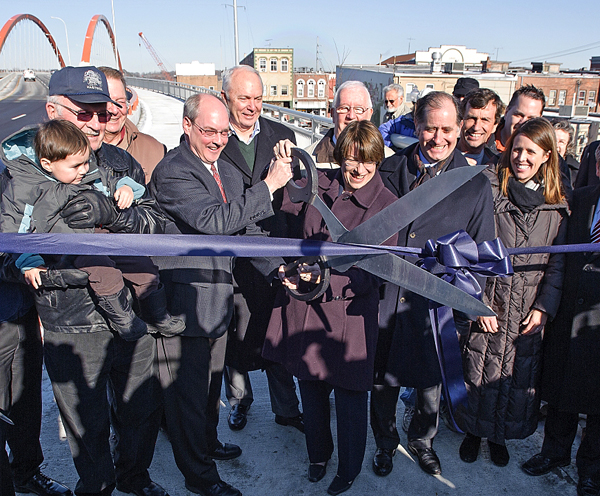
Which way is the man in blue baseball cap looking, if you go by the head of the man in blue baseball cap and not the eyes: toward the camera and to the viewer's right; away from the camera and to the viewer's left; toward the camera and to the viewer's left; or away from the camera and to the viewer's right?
toward the camera and to the viewer's right

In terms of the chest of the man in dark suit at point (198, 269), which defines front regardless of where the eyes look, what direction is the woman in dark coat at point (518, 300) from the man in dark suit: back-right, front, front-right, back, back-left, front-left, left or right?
front-left

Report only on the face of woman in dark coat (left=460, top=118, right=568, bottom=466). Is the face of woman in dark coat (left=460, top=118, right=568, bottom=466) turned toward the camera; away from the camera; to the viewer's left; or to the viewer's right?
toward the camera

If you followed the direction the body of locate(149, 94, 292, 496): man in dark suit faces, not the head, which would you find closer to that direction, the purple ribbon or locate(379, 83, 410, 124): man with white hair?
the purple ribbon

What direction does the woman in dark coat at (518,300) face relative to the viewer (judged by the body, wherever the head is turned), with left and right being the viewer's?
facing the viewer

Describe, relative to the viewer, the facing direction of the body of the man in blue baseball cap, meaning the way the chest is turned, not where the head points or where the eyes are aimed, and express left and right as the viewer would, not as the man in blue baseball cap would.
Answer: facing the viewer and to the right of the viewer

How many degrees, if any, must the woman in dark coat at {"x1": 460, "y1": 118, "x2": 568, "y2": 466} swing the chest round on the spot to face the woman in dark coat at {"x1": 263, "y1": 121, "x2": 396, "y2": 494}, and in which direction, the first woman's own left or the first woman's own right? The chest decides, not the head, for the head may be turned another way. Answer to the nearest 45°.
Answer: approximately 45° to the first woman's own right

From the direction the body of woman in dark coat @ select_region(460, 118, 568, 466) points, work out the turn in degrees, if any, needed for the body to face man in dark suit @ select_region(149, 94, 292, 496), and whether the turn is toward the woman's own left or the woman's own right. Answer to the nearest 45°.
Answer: approximately 45° to the woman's own right

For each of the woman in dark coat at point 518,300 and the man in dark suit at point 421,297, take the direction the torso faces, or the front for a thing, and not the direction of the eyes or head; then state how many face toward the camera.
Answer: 2

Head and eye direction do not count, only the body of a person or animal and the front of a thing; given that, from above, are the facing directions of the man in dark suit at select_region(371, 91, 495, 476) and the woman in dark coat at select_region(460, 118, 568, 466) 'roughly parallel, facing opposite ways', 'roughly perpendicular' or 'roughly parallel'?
roughly parallel

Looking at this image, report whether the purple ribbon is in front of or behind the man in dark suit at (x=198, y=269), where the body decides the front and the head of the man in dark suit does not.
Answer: in front

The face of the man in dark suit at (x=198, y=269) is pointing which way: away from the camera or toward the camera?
toward the camera

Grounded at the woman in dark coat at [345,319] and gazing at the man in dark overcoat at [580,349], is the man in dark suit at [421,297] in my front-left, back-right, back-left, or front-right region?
front-left

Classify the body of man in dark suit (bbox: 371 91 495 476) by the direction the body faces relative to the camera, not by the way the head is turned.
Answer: toward the camera

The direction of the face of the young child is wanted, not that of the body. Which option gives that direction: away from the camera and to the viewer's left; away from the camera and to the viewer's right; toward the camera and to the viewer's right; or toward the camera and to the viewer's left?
toward the camera and to the viewer's right

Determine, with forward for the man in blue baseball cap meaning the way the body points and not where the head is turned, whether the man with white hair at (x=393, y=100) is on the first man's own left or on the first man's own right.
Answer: on the first man's own left
